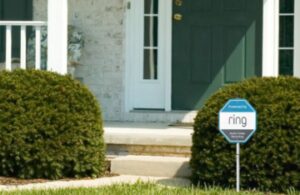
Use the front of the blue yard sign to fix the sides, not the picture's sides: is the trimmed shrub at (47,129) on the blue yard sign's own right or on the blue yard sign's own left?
on the blue yard sign's own right

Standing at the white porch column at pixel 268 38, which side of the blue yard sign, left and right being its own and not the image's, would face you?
back

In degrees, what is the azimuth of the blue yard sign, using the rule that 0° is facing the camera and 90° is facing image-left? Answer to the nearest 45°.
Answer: approximately 0°

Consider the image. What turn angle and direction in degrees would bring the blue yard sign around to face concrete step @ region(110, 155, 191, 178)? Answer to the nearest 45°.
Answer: approximately 135° to its right

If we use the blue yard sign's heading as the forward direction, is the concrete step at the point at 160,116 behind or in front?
behind
